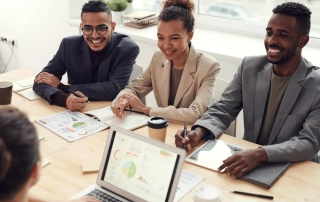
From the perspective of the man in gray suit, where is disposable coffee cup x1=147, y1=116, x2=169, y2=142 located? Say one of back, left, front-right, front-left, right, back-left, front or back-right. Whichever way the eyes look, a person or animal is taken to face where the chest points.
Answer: front

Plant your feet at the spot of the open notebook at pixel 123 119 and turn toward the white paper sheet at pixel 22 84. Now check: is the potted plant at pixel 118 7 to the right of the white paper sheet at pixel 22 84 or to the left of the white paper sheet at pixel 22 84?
right

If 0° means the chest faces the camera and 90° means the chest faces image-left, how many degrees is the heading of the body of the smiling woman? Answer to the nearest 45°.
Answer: approximately 45°

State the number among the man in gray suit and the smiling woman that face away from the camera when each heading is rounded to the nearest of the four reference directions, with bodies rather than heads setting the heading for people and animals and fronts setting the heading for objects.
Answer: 0

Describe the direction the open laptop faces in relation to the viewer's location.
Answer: facing the viewer and to the left of the viewer

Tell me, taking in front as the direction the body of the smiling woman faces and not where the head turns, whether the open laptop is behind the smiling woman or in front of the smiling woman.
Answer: in front

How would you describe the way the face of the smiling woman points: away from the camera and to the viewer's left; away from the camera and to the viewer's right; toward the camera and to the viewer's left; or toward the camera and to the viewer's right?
toward the camera and to the viewer's left

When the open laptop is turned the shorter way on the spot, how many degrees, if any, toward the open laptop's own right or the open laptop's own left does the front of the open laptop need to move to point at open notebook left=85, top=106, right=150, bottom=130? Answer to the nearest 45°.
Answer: approximately 135° to the open laptop's own right

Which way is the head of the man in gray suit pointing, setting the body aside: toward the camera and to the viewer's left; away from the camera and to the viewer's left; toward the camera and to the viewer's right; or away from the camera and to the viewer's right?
toward the camera and to the viewer's left
